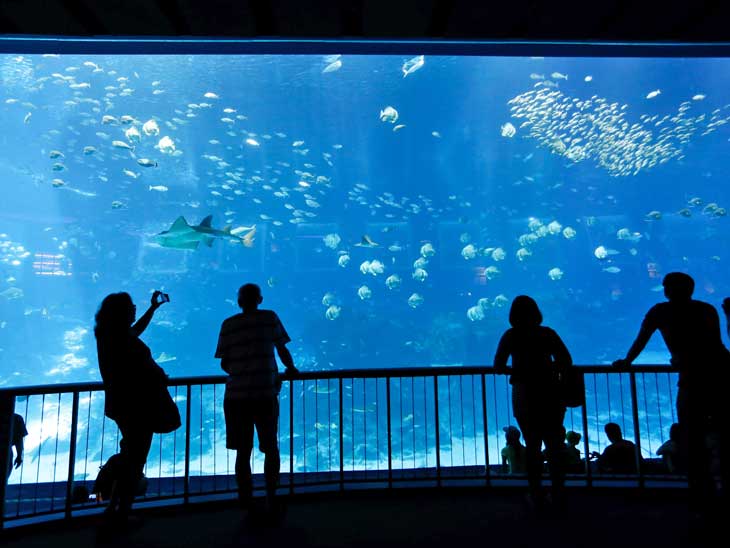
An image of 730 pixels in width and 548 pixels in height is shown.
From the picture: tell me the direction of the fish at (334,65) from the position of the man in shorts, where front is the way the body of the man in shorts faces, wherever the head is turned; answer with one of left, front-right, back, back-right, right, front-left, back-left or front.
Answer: front

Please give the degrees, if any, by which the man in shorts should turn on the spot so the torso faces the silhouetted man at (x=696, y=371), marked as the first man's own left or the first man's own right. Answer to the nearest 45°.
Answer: approximately 90° to the first man's own right

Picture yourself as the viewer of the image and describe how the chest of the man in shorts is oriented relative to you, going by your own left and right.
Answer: facing away from the viewer

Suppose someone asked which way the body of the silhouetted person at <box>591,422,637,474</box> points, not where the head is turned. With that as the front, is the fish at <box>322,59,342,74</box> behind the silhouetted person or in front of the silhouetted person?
in front

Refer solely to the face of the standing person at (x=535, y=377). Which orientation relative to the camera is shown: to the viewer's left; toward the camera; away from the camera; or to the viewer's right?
away from the camera

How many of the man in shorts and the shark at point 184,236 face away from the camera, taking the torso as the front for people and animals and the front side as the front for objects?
1

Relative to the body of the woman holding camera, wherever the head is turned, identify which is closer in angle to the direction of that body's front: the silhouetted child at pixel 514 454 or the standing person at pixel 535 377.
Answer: the silhouetted child

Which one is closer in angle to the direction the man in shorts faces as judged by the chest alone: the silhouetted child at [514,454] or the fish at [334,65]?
the fish
